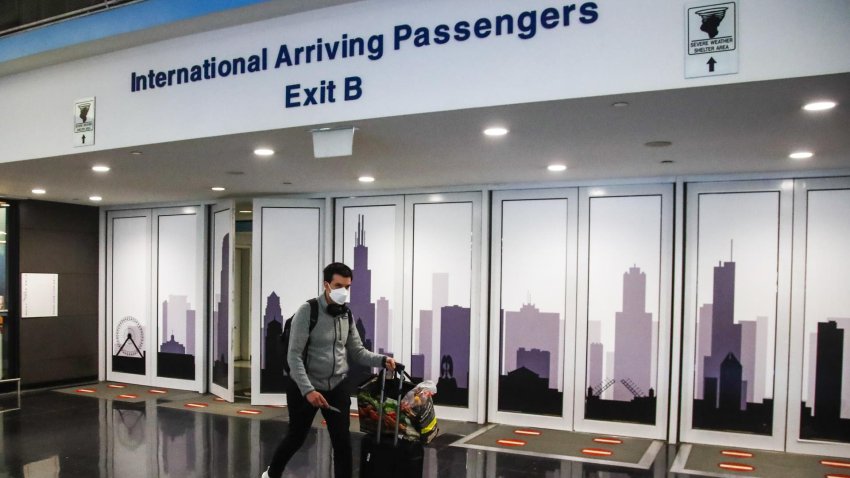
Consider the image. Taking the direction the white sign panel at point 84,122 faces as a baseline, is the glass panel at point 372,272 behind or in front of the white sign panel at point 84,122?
behind

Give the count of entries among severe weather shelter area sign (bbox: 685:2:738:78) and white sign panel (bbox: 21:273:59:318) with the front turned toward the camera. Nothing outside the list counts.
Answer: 2

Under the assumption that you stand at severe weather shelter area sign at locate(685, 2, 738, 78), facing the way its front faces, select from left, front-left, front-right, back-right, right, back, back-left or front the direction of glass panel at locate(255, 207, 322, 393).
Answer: back-right

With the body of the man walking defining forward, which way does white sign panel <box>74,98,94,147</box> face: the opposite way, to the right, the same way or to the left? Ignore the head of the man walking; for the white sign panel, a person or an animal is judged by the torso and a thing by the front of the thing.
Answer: to the right

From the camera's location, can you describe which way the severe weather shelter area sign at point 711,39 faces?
facing the viewer

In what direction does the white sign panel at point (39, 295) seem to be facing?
toward the camera

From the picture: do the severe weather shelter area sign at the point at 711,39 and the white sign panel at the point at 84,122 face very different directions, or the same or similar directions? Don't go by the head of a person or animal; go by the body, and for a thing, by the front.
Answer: same or similar directions

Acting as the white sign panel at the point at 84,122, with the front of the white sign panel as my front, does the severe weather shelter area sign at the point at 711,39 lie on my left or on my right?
on my left

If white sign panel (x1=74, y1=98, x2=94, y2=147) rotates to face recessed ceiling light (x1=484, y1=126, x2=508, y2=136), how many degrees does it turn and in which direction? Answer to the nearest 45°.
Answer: approximately 90° to its left

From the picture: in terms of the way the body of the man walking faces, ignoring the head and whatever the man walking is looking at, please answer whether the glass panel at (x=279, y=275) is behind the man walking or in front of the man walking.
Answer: behind
